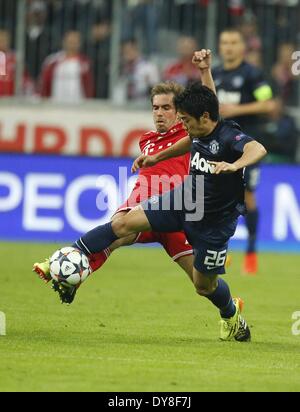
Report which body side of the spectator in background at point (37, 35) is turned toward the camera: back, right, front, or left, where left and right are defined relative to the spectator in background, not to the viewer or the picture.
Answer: front

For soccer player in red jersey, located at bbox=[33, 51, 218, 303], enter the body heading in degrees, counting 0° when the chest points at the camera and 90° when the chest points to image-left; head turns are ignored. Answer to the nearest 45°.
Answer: approximately 45°

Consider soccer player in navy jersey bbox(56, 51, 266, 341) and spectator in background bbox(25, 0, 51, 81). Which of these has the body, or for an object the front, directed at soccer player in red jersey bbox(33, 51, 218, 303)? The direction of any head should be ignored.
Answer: the spectator in background

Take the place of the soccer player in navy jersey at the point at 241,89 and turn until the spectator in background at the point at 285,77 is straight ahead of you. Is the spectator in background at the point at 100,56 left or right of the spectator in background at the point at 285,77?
left

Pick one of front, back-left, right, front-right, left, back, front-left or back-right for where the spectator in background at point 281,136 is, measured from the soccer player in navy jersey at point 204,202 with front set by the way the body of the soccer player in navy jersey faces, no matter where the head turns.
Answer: back-right

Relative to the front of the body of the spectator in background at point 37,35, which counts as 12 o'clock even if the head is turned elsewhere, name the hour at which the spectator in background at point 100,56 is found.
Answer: the spectator in background at point 100,56 is roughly at 9 o'clock from the spectator in background at point 37,35.

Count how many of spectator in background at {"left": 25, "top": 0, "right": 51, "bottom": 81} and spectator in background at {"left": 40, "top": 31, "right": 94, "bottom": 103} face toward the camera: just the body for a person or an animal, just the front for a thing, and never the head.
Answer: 2

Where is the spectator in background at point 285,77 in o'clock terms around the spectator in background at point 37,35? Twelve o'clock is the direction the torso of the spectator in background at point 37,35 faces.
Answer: the spectator in background at point 285,77 is roughly at 9 o'clock from the spectator in background at point 37,35.

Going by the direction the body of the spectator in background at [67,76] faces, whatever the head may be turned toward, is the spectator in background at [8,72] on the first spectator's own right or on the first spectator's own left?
on the first spectator's own right

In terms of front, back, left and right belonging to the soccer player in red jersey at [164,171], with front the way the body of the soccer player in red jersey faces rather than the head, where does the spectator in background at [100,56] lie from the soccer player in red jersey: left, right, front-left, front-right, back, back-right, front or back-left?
back-right

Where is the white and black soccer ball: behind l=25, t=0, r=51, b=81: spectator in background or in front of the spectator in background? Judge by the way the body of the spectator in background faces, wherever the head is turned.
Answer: in front

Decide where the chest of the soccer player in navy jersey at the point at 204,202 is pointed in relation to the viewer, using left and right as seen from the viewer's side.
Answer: facing the viewer and to the left of the viewer

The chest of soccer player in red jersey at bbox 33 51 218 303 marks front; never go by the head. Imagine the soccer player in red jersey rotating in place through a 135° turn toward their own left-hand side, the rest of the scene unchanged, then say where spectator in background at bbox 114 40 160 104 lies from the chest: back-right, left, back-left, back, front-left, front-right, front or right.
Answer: left

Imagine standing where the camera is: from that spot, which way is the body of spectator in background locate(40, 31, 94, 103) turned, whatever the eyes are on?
toward the camera

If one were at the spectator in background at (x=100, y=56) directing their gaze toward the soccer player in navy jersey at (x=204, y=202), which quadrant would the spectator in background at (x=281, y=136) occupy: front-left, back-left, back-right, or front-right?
front-left
